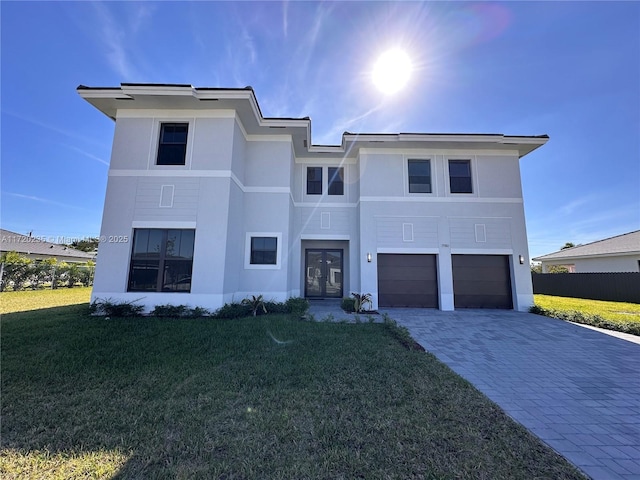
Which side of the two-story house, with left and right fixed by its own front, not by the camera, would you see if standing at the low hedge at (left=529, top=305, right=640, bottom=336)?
left

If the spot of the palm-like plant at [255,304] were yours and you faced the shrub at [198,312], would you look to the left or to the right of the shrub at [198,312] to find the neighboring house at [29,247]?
right

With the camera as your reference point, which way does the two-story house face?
facing the viewer

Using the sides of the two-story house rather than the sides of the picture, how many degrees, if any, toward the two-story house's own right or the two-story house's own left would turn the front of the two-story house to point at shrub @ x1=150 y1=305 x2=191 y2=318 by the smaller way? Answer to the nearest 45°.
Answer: approximately 45° to the two-story house's own right
